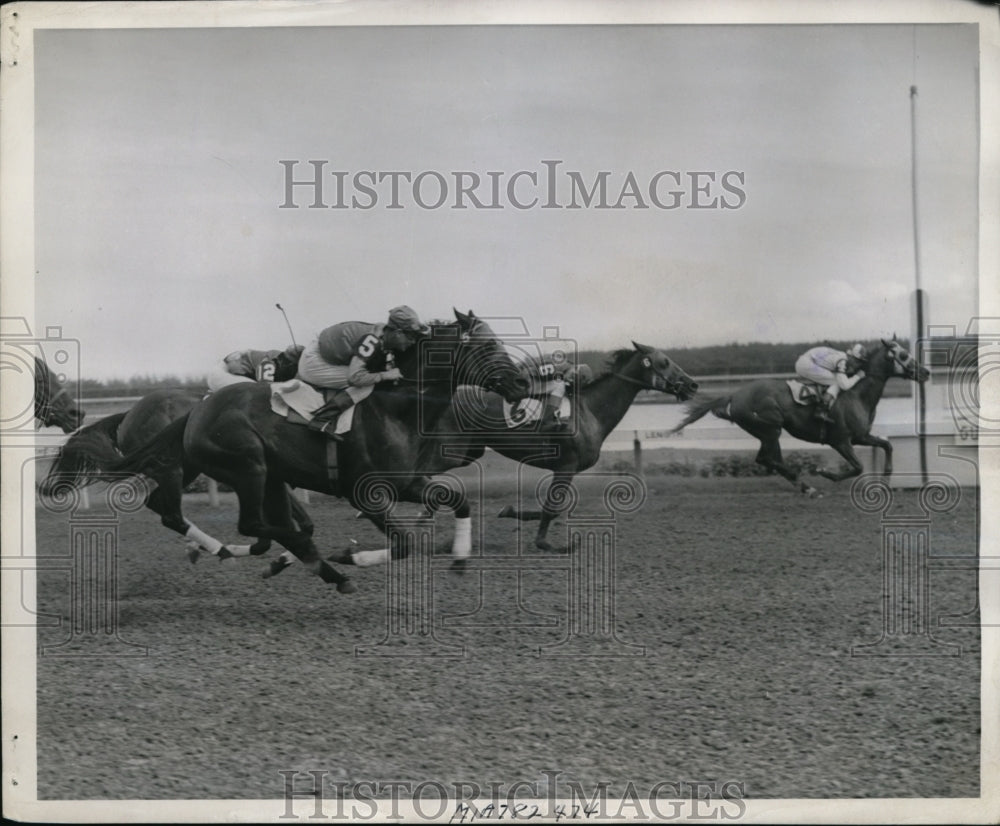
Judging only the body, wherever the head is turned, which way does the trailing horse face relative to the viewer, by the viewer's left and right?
facing to the right of the viewer

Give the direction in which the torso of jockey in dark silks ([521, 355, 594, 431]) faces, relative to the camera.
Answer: to the viewer's right

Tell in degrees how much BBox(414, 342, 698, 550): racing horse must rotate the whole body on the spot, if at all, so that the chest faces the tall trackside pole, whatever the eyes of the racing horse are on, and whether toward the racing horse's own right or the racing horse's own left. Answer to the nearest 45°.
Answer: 0° — it already faces it

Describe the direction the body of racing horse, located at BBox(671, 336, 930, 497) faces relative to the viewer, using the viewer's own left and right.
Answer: facing to the right of the viewer

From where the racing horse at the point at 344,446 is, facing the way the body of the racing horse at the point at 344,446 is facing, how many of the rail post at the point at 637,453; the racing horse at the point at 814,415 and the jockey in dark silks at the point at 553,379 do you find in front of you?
3

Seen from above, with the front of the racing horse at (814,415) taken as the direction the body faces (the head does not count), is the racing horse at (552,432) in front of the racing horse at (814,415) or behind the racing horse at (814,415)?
behind

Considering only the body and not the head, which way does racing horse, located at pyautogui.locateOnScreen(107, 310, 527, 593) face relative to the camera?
to the viewer's right

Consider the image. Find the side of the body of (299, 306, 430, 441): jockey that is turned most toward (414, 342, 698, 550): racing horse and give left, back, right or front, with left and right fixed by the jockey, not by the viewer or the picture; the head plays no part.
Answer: front

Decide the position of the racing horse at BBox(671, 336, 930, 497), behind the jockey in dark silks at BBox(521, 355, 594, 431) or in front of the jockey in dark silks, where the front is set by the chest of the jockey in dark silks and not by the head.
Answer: in front

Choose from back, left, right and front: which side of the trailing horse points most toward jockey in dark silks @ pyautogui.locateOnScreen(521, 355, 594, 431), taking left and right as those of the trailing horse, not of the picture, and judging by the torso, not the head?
front

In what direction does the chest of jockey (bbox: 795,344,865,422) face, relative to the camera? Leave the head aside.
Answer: to the viewer's right

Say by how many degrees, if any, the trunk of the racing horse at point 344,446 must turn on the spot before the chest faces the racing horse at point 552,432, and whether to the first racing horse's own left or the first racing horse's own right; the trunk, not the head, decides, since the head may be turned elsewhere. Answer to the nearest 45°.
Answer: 0° — it already faces it

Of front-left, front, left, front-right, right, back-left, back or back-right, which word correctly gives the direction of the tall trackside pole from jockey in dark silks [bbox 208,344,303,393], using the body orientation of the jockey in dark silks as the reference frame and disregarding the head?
front

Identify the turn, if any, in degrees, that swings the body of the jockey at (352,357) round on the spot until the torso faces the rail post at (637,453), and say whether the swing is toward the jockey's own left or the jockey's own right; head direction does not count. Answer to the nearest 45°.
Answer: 0° — they already face it

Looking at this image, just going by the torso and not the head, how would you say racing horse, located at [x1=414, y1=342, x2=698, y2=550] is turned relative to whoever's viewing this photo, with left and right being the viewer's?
facing to the right of the viewer

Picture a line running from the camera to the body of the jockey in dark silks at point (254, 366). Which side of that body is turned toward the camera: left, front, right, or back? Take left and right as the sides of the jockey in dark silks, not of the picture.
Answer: right
